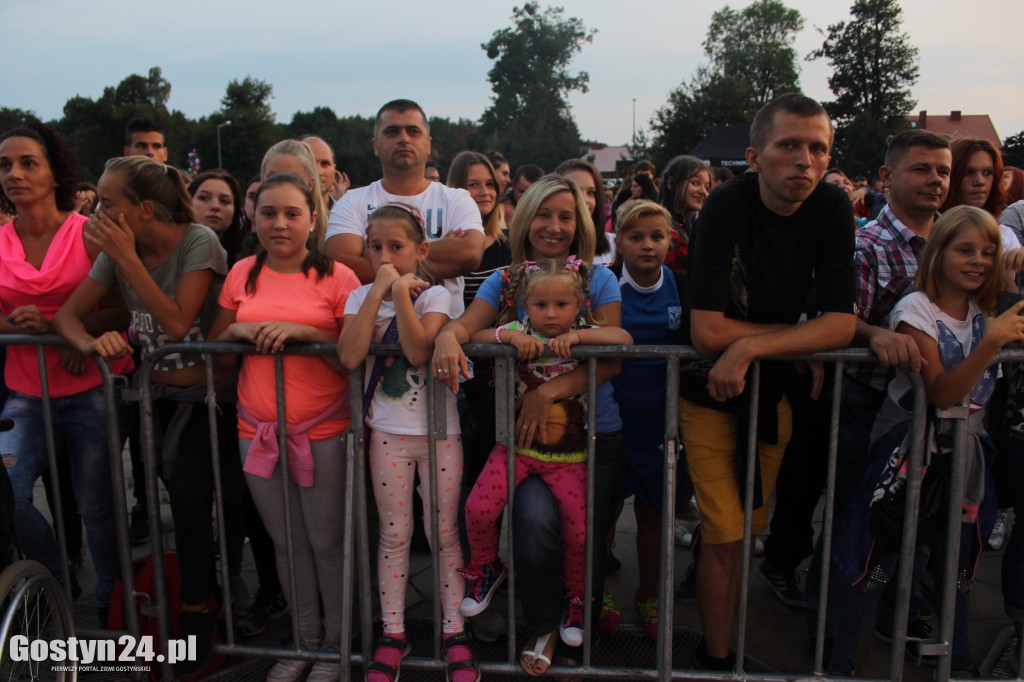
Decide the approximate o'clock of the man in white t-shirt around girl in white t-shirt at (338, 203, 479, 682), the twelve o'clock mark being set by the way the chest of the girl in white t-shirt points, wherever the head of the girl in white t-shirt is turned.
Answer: The man in white t-shirt is roughly at 6 o'clock from the girl in white t-shirt.

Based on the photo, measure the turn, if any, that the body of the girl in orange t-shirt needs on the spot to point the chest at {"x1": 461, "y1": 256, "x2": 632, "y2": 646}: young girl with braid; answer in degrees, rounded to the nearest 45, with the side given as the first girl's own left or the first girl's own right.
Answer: approximately 45° to the first girl's own left

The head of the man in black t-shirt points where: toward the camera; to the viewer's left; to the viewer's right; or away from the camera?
toward the camera

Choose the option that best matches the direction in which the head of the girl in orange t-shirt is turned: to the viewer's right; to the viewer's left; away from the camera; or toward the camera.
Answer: toward the camera

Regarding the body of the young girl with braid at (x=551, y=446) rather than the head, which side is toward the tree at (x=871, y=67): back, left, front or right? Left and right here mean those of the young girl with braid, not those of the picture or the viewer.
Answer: back

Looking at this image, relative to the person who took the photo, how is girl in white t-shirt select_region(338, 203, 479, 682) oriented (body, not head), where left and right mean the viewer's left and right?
facing the viewer

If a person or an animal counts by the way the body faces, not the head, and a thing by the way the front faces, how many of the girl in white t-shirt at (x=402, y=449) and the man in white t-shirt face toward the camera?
2

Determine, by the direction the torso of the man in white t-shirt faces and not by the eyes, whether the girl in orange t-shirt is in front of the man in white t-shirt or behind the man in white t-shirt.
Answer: in front

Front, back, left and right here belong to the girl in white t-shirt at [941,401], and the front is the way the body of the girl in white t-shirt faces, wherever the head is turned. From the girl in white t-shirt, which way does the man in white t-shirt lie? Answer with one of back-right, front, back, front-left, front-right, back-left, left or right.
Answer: back-right

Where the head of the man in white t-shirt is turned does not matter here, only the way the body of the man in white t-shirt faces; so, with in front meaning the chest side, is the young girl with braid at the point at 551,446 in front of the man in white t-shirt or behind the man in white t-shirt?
in front

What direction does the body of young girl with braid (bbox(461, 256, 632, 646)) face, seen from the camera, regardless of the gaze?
toward the camera

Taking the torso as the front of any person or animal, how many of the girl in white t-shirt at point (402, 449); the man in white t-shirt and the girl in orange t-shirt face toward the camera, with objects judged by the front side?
3

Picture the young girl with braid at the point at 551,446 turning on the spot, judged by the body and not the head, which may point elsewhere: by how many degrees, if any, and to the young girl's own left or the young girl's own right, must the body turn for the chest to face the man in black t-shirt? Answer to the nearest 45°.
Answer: approximately 90° to the young girl's own left

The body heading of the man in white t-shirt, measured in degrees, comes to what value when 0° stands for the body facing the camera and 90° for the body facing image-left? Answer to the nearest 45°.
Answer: approximately 0°
